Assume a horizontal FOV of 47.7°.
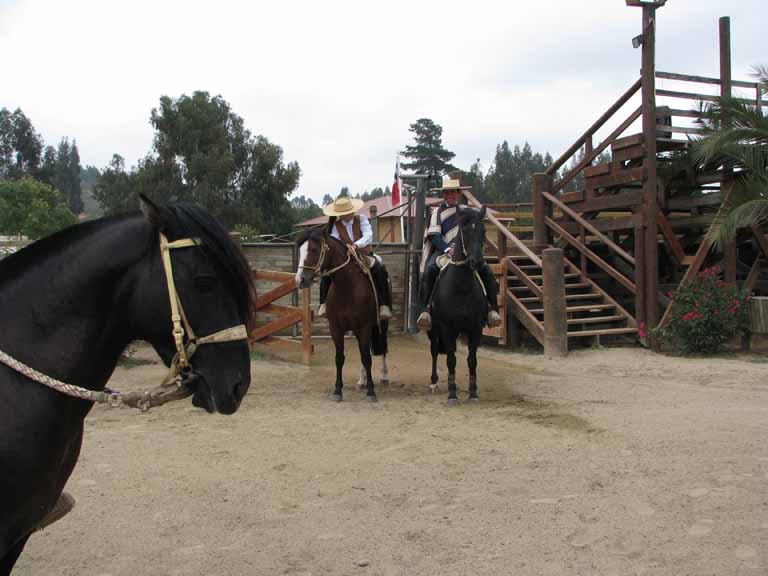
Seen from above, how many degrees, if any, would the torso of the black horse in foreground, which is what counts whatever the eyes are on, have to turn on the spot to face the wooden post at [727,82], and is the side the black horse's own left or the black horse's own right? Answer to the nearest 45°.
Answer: approximately 45° to the black horse's own left

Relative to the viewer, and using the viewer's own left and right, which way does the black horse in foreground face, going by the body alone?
facing to the right of the viewer

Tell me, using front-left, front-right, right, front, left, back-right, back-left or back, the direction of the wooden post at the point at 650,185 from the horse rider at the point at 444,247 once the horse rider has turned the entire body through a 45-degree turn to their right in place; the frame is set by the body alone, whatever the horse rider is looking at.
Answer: back

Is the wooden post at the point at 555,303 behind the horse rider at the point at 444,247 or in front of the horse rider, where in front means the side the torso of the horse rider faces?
behind

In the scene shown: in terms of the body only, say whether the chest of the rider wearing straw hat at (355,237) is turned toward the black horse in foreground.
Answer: yes

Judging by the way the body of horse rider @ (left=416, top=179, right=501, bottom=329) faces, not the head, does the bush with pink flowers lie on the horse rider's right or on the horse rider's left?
on the horse rider's left

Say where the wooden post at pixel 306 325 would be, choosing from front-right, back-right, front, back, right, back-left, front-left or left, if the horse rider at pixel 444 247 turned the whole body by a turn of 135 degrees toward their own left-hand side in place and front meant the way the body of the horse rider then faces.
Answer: left

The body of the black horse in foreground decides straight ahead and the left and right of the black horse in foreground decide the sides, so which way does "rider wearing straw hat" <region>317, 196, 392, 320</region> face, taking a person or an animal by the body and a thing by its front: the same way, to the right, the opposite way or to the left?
to the right

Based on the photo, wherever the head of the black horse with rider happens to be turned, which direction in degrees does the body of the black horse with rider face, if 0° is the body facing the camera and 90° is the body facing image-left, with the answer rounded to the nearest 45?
approximately 0°

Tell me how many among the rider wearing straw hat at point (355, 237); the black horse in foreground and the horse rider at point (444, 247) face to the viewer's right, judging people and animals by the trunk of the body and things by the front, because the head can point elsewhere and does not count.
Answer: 1

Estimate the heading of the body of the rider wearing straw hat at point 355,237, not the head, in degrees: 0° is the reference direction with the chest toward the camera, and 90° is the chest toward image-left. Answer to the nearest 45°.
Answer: approximately 0°
